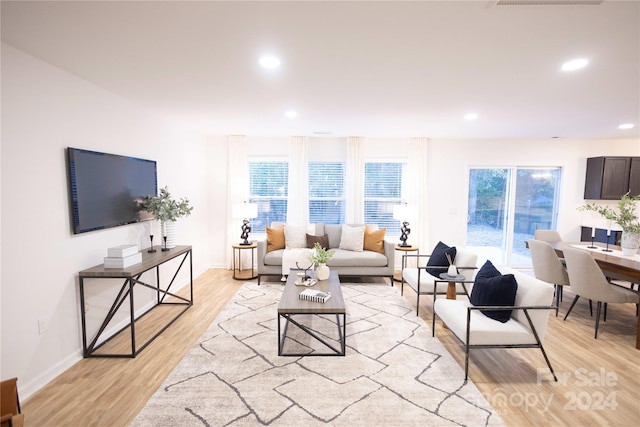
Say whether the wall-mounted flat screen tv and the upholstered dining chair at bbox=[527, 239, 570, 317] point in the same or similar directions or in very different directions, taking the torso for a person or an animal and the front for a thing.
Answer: same or similar directions

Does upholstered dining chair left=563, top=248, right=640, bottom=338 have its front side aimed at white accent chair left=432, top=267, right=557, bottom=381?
no

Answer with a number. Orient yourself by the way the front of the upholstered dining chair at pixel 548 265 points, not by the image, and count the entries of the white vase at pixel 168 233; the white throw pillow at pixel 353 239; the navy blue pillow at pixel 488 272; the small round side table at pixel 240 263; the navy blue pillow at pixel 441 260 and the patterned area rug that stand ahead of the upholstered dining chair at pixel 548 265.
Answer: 0

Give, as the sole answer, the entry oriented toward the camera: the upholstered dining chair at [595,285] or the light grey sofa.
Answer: the light grey sofa

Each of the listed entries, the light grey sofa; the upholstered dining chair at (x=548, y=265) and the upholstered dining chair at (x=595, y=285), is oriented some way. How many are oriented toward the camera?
1

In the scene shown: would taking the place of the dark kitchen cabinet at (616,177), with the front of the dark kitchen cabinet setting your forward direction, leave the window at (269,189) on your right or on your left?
on your right

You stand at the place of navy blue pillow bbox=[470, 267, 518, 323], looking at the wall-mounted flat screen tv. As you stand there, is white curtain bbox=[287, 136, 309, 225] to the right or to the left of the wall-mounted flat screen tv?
right

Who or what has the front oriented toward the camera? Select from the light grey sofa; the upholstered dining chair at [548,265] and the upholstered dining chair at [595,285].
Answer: the light grey sofa

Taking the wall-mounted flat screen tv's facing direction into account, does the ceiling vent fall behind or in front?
in front

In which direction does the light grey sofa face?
toward the camera

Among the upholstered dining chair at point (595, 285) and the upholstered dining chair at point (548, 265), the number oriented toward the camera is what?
0

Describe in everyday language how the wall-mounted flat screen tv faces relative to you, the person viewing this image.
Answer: facing the viewer and to the right of the viewer

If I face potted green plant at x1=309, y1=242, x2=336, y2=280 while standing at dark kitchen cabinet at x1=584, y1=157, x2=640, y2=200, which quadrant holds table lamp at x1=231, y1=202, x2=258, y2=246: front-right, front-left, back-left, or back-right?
front-right

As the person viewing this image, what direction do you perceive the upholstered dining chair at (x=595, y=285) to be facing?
facing away from the viewer and to the right of the viewer

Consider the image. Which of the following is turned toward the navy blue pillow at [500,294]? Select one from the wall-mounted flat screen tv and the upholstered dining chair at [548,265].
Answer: the wall-mounted flat screen tv

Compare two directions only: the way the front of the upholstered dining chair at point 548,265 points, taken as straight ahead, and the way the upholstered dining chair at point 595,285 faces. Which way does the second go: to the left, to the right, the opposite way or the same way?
the same way

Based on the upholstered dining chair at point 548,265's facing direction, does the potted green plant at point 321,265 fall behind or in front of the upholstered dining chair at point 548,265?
behind

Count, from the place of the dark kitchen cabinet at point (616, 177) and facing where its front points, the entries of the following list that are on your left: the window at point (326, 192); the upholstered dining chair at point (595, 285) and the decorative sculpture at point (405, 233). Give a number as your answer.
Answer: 0

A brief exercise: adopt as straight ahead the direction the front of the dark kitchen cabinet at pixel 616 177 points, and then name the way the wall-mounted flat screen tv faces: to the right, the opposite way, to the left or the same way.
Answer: to the left
